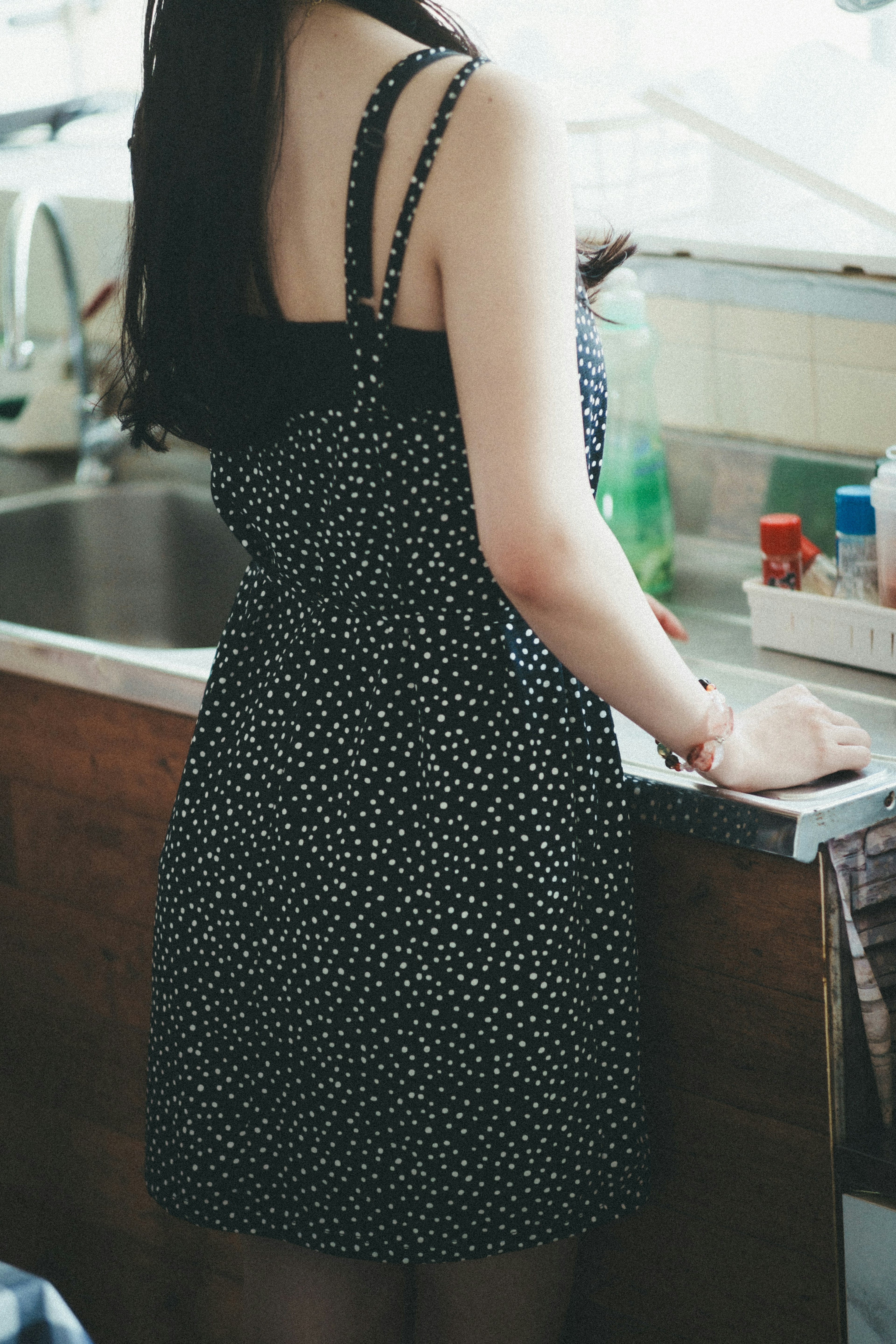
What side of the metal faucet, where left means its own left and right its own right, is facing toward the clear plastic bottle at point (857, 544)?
left

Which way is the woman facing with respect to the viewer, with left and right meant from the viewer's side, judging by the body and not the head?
facing away from the viewer and to the right of the viewer

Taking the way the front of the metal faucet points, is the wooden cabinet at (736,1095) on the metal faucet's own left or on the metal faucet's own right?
on the metal faucet's own left

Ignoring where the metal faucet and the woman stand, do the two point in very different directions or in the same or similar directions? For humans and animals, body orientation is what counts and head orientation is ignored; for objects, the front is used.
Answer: very different directions
